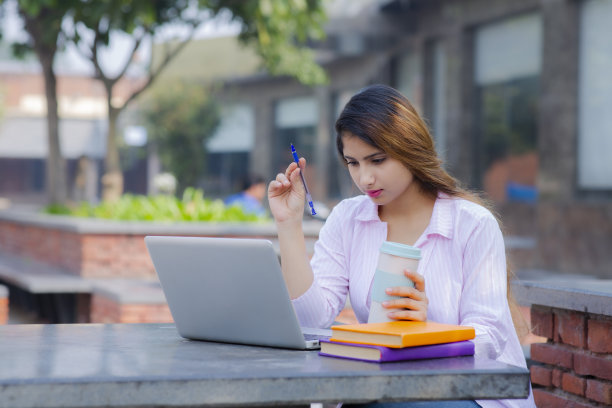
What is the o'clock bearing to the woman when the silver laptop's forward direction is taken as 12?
The woman is roughly at 12 o'clock from the silver laptop.

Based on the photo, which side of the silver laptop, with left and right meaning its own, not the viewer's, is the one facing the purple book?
right

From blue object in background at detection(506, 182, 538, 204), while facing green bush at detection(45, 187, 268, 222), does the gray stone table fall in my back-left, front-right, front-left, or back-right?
front-left

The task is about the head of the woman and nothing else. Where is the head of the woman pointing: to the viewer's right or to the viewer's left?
to the viewer's left

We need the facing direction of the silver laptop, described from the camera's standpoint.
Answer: facing away from the viewer and to the right of the viewer

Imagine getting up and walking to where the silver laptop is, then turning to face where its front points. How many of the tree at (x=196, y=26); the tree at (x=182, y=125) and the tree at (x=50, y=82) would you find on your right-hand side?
0

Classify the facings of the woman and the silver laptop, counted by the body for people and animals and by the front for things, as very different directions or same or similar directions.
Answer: very different directions

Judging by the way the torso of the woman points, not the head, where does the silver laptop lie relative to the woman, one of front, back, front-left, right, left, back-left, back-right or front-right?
front

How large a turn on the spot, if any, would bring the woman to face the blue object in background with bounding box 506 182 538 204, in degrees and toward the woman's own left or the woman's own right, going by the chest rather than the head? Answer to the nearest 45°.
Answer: approximately 135° to the woman's own right

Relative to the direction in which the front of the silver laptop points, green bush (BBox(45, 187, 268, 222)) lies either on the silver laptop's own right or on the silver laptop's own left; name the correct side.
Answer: on the silver laptop's own left
